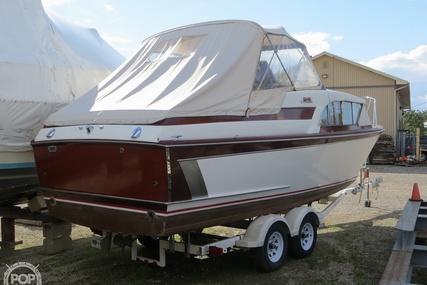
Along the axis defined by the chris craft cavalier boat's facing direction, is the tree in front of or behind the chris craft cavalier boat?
in front

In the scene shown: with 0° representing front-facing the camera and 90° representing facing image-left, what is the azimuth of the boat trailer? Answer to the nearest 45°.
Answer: approximately 225°

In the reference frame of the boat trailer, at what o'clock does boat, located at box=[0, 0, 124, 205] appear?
The boat is roughly at 8 o'clock from the boat trailer.

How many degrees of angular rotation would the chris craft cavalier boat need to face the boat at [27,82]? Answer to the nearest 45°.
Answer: approximately 90° to its left

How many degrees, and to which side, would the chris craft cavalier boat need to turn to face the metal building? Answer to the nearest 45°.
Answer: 0° — it already faces it

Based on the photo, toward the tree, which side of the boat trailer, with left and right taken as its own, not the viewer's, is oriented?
front

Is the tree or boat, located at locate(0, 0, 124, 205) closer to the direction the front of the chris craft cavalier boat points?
the tree

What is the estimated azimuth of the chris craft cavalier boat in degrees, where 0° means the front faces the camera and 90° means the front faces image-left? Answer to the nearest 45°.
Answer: approximately 225°
